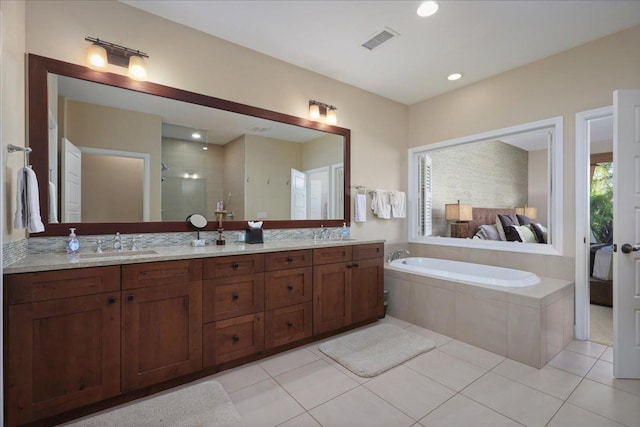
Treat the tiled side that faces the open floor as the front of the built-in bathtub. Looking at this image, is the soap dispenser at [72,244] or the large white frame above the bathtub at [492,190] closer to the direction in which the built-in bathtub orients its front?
the soap dispenser

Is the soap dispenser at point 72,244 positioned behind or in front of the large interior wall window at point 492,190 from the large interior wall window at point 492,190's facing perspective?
in front

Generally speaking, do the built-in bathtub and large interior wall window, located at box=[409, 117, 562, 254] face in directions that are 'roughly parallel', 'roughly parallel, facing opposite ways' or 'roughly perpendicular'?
roughly parallel

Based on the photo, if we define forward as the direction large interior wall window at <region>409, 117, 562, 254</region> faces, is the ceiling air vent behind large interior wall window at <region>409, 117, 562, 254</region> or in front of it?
in front

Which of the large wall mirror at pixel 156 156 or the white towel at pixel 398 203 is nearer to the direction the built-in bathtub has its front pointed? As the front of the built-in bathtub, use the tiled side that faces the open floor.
the large wall mirror

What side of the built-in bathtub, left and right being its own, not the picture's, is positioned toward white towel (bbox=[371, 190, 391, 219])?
right

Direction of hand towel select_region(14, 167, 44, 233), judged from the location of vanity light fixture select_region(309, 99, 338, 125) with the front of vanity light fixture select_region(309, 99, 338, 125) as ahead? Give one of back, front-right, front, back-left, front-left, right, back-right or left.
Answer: right

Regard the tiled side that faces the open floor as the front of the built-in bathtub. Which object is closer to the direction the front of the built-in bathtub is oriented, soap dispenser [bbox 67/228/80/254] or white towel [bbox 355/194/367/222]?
the soap dispenser

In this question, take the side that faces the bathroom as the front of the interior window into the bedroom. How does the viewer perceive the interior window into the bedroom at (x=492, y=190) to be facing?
facing the viewer and to the left of the viewer

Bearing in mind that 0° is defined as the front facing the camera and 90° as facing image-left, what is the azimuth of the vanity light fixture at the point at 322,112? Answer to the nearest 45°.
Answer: approximately 315°
